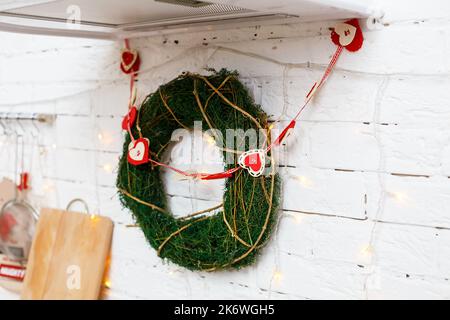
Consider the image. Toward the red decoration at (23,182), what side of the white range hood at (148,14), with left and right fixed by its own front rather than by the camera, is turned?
right

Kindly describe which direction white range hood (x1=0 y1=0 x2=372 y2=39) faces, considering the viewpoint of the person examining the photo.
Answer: facing the viewer and to the left of the viewer
